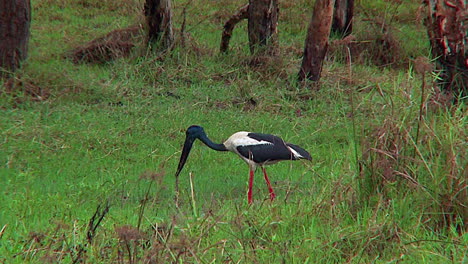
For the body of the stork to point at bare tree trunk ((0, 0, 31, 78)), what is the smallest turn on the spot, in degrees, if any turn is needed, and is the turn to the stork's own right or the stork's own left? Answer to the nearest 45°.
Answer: approximately 45° to the stork's own right

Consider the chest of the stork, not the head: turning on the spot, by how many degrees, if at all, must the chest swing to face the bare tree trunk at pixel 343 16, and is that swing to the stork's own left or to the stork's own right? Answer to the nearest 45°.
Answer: approximately 90° to the stork's own right

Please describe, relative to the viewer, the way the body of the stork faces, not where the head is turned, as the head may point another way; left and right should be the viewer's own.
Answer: facing to the left of the viewer

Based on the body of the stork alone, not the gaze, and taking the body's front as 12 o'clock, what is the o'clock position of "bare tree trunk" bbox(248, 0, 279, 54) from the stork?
The bare tree trunk is roughly at 3 o'clock from the stork.

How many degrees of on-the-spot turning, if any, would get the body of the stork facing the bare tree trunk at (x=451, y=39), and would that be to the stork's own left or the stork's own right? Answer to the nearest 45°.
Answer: approximately 180°

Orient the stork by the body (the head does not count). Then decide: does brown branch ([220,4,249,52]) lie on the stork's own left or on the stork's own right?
on the stork's own right
